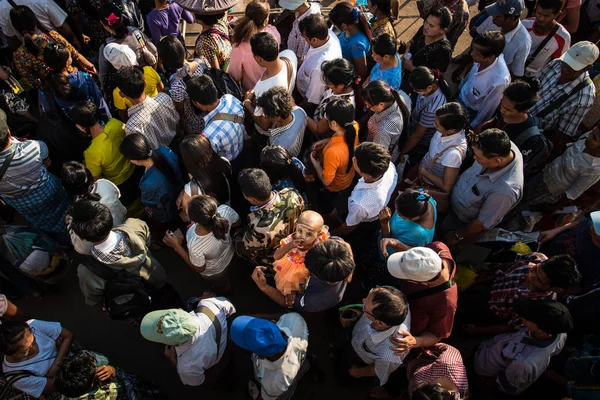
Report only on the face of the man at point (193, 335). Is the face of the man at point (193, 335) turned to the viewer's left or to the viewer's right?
to the viewer's left

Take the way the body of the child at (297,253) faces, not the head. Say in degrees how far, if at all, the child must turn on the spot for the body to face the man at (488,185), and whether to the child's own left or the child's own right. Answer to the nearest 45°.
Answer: approximately 135° to the child's own left

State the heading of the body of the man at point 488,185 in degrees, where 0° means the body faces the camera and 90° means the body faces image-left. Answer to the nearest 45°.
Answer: approximately 45°

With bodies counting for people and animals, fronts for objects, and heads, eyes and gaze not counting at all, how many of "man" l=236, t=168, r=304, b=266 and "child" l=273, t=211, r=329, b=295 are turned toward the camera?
1

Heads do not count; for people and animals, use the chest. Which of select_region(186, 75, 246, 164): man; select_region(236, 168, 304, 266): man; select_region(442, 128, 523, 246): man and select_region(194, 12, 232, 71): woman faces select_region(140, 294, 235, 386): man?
select_region(442, 128, 523, 246): man
